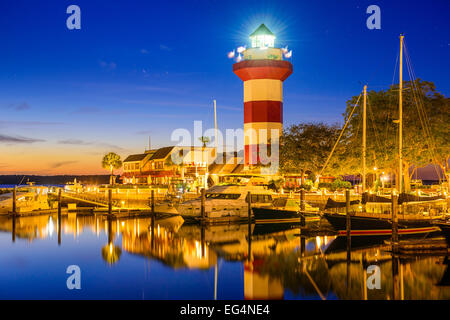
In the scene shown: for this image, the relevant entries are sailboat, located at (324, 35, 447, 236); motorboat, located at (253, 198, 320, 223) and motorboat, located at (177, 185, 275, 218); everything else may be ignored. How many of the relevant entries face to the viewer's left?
3

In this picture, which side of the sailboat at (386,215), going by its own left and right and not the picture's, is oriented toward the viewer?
left

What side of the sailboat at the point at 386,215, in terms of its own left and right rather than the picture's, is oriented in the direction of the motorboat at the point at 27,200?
front

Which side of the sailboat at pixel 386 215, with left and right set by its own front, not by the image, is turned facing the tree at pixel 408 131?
right

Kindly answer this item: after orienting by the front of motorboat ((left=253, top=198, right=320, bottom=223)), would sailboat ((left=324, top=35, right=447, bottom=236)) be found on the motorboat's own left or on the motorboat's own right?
on the motorboat's own left

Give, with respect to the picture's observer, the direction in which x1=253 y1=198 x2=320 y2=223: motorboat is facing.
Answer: facing to the left of the viewer

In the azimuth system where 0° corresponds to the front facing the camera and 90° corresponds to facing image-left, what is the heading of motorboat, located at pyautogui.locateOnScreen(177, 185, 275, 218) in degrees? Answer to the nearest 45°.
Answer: approximately 90°

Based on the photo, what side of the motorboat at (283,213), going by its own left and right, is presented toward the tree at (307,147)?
right
